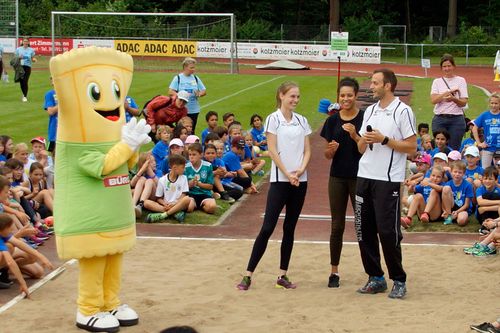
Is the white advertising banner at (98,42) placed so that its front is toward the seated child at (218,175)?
yes

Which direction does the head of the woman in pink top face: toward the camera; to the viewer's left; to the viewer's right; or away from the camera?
toward the camera

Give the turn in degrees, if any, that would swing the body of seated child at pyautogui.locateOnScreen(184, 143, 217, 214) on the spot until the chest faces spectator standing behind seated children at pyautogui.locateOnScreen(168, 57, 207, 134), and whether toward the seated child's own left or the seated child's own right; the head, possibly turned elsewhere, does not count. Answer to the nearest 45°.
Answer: approximately 180°

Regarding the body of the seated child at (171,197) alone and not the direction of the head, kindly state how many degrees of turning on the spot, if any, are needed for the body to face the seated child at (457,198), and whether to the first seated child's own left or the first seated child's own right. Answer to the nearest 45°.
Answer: approximately 90° to the first seated child's own left

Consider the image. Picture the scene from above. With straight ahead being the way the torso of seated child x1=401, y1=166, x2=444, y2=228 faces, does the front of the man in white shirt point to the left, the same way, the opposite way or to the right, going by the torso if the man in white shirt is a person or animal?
the same way

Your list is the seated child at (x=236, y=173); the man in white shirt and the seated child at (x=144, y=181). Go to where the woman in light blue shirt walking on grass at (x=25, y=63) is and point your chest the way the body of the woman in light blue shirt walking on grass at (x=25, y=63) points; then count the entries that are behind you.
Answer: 0

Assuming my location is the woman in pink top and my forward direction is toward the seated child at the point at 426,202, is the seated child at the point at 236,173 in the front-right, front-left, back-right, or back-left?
front-right

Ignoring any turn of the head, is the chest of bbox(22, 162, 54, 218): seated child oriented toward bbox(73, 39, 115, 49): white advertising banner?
no

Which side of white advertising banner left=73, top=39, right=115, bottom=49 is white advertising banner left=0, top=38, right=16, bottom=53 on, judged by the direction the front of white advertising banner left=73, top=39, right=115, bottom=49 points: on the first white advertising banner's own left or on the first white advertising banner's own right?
on the first white advertising banner's own right

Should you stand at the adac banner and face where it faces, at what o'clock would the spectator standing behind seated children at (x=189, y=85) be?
The spectator standing behind seated children is roughly at 12 o'clock from the adac banner.

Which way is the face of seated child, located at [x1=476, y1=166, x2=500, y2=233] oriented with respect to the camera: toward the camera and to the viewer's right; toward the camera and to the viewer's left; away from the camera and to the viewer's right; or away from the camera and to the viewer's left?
toward the camera and to the viewer's left

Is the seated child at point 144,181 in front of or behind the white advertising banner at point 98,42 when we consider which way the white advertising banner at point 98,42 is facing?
in front

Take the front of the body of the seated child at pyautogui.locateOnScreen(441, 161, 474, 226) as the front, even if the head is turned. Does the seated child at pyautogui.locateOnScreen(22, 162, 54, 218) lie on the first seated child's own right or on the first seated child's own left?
on the first seated child's own right

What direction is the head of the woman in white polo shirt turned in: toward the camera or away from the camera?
toward the camera

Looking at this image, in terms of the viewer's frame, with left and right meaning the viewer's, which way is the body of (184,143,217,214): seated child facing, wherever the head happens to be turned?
facing the viewer

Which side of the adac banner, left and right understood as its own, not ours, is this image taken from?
front
